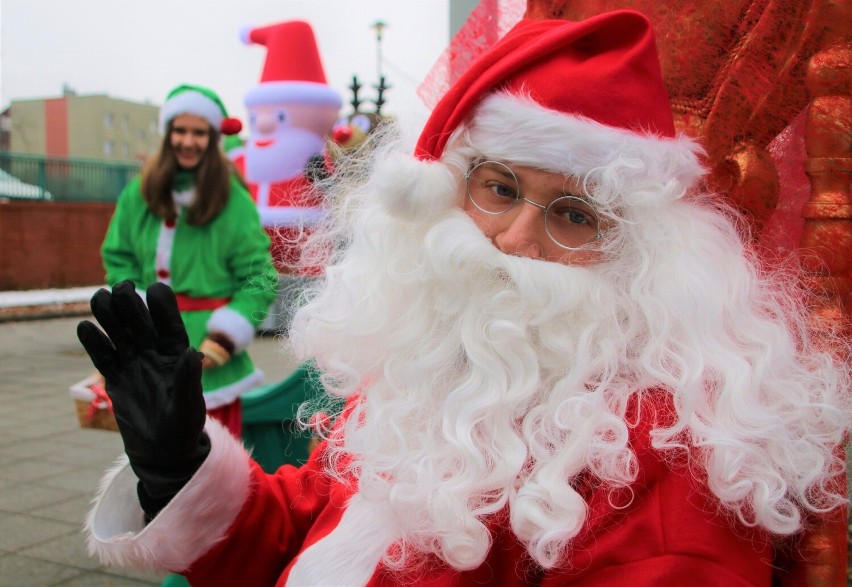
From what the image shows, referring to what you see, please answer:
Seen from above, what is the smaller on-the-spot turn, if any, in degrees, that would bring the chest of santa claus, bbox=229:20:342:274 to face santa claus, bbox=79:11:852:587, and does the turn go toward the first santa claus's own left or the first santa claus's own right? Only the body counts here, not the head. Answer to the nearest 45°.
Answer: approximately 45° to the first santa claus's own left

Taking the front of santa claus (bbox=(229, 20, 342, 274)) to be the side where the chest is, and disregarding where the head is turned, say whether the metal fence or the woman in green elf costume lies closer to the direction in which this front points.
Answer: the woman in green elf costume

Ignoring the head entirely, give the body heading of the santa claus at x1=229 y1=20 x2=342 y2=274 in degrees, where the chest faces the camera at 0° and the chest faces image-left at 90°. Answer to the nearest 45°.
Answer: approximately 45°

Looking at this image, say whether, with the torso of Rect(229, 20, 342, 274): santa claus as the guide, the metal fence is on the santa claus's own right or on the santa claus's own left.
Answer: on the santa claus's own right

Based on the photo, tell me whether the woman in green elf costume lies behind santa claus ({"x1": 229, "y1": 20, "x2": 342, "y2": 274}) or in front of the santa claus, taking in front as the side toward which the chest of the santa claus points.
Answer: in front

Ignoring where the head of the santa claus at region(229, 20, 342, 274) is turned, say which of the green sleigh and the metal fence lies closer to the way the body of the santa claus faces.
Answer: the green sleigh

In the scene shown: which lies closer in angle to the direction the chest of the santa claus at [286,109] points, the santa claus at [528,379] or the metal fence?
the santa claus
